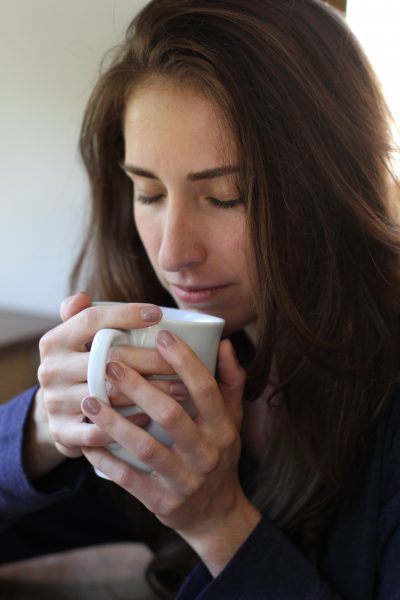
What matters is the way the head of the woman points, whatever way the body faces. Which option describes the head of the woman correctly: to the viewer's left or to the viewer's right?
to the viewer's left
